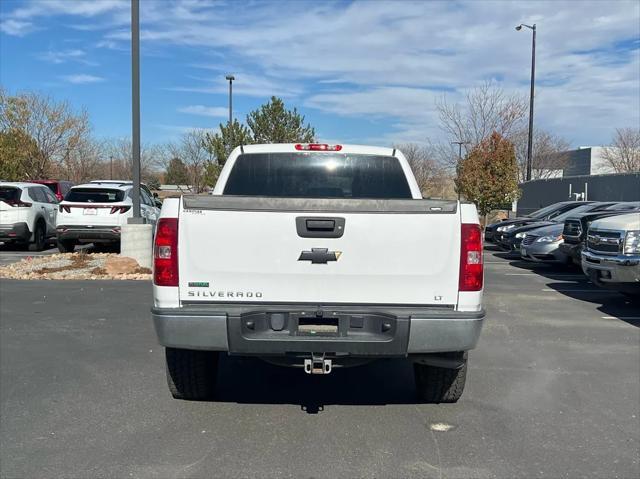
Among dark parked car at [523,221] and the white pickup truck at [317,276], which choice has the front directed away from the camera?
the white pickup truck

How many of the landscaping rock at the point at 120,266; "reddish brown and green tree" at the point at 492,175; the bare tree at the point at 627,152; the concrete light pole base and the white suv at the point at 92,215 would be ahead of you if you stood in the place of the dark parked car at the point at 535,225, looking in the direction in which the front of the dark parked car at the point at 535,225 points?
3

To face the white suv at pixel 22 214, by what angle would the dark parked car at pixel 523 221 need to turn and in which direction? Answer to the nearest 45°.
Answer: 0° — it already faces it

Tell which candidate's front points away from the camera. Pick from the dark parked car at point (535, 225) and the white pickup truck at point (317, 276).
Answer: the white pickup truck

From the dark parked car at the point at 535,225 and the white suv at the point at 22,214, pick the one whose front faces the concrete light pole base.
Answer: the dark parked car

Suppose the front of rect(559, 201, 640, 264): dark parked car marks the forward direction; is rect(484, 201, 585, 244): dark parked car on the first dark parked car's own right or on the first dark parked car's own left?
on the first dark parked car's own right

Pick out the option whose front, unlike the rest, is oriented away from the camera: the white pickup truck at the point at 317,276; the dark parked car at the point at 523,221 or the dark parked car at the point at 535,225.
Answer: the white pickup truck

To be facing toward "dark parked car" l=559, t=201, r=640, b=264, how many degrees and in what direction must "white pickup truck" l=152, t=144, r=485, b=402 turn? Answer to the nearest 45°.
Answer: approximately 45° to its right

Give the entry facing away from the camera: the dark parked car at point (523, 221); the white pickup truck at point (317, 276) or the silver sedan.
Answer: the white pickup truck

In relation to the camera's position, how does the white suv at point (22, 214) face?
facing away from the viewer and to the right of the viewer

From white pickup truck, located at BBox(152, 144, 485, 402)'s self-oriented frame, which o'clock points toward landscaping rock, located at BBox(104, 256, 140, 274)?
The landscaping rock is roughly at 11 o'clock from the white pickup truck.

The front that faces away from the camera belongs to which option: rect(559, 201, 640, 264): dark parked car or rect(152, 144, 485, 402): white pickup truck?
the white pickup truck

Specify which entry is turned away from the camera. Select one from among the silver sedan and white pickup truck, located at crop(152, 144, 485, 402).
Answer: the white pickup truck

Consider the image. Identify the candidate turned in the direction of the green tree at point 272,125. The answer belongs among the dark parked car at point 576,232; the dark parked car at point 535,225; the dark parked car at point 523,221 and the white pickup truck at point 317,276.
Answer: the white pickup truck
